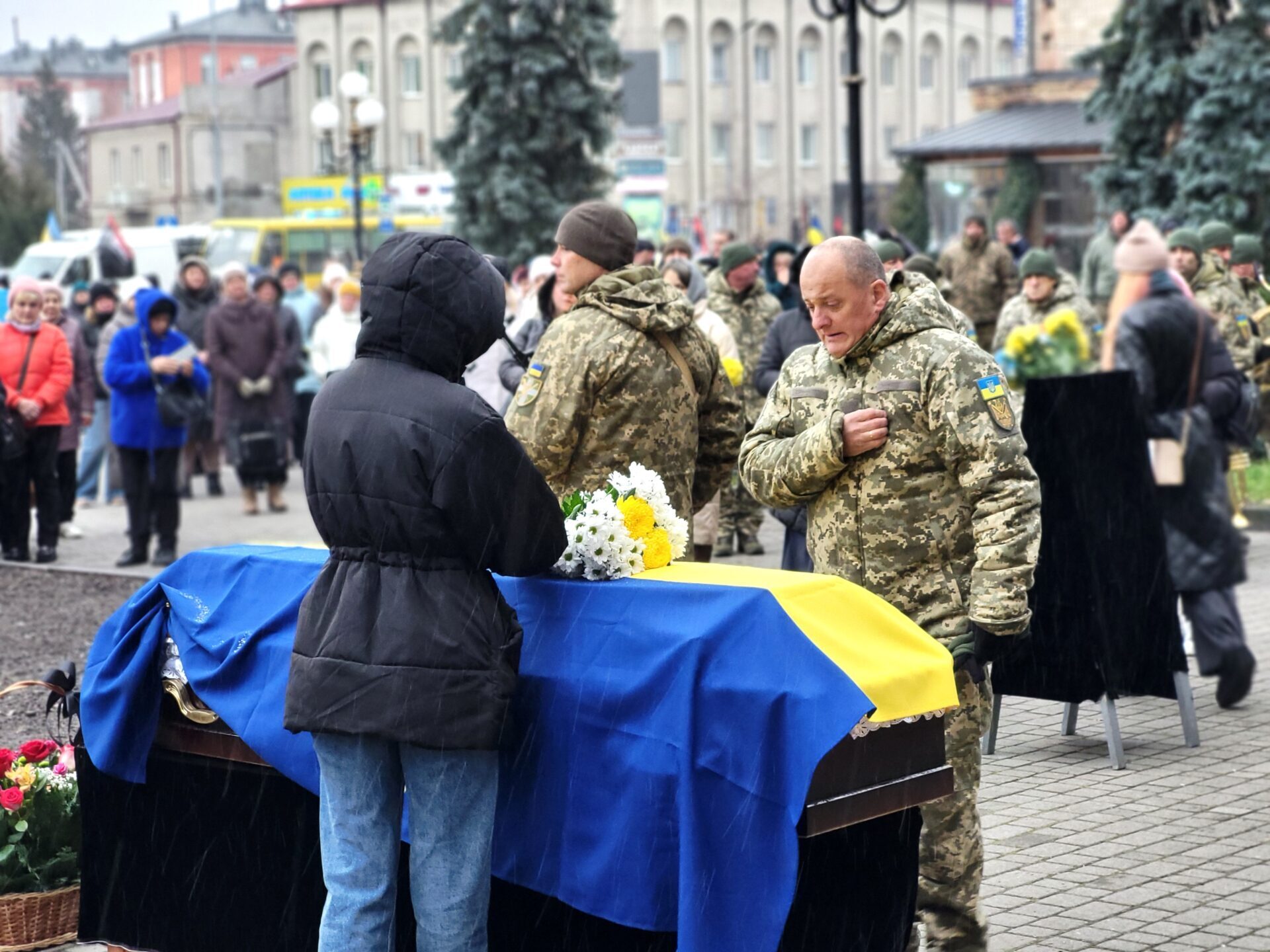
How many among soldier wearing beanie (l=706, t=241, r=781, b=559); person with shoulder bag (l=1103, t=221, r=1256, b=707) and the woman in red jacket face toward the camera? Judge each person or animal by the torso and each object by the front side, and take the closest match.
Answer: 2

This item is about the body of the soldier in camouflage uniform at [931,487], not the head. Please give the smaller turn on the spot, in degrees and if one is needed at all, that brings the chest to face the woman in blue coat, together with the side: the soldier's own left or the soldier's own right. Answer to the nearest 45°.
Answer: approximately 90° to the soldier's own right

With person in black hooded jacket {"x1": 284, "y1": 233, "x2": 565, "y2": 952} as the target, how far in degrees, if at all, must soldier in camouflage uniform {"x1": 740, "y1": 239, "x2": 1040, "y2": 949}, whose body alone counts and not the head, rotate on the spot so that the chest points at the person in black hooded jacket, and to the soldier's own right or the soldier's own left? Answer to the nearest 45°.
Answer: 0° — they already face them

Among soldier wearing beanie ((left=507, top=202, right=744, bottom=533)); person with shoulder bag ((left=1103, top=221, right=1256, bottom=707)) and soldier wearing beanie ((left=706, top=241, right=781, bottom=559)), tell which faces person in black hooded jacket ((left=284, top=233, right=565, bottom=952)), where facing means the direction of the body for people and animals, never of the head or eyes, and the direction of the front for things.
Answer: soldier wearing beanie ((left=706, top=241, right=781, bottom=559))

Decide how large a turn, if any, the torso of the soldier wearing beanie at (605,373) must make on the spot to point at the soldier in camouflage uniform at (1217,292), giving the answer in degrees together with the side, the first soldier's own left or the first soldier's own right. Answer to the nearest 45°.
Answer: approximately 90° to the first soldier's own right

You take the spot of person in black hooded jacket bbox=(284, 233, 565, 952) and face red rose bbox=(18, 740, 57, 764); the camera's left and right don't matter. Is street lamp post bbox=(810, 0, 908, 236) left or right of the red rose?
right

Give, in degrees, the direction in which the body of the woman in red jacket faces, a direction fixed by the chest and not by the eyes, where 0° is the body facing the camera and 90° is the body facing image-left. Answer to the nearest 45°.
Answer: approximately 0°
